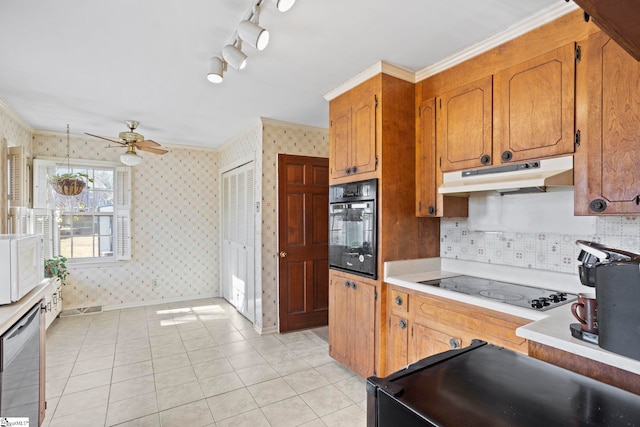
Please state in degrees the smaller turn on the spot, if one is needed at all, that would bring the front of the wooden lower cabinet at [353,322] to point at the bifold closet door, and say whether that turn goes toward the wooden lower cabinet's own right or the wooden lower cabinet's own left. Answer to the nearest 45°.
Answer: approximately 90° to the wooden lower cabinet's own right

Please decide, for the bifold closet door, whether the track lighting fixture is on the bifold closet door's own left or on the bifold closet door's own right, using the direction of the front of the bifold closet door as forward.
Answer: on the bifold closet door's own left

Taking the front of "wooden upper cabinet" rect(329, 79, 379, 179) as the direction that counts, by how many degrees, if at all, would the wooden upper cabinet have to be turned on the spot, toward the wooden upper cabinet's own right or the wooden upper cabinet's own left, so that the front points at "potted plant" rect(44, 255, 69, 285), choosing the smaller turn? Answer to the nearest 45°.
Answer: approximately 45° to the wooden upper cabinet's own right

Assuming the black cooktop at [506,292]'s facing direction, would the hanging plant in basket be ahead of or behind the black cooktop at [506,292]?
ahead

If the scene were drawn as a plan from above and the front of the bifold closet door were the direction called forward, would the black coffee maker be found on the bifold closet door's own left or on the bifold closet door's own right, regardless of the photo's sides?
on the bifold closet door's own left

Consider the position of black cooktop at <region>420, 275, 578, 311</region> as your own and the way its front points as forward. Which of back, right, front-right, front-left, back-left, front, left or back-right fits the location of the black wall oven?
front-right

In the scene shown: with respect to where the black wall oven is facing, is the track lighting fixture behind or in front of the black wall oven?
in front

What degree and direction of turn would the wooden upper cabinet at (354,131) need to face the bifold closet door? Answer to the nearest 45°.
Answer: approximately 90° to its right

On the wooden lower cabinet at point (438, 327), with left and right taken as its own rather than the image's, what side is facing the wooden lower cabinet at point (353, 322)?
right
